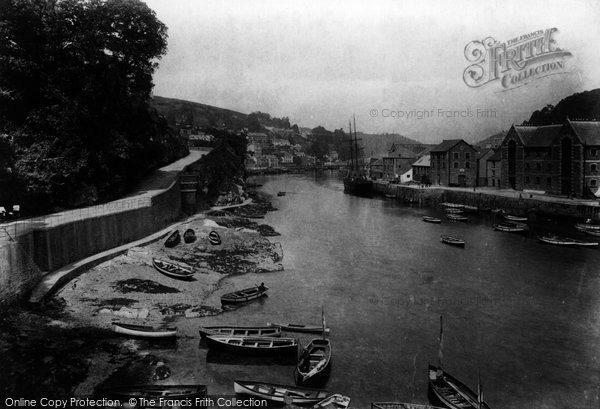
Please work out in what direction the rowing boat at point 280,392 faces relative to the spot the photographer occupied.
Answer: facing to the left of the viewer

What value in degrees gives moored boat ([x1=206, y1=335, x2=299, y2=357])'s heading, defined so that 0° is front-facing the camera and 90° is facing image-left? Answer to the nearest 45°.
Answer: approximately 90°

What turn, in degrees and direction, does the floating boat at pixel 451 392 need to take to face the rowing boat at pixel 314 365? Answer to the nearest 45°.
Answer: approximately 45° to its left

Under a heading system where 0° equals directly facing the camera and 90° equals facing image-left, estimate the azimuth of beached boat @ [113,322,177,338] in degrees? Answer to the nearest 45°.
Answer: approximately 90°

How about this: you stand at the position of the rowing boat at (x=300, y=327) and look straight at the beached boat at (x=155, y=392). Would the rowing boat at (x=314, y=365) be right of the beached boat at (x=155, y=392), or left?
left

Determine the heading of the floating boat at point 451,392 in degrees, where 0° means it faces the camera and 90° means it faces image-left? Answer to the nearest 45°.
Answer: approximately 135°
